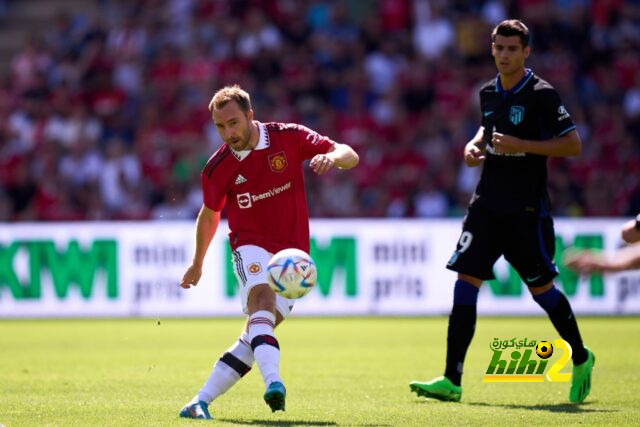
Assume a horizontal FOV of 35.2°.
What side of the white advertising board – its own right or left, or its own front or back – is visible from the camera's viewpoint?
front

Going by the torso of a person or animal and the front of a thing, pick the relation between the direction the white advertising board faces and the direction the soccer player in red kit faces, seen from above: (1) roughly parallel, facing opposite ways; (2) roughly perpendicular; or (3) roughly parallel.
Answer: roughly parallel

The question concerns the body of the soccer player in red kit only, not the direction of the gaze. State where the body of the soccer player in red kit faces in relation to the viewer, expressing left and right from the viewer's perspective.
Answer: facing the viewer

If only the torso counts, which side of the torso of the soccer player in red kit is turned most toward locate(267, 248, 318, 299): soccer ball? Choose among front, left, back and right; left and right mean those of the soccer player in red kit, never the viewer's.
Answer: front

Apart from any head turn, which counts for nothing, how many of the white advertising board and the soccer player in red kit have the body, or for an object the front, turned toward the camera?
2

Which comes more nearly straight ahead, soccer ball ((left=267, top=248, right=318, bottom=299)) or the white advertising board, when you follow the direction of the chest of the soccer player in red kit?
the soccer ball

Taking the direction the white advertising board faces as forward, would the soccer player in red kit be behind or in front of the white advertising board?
in front

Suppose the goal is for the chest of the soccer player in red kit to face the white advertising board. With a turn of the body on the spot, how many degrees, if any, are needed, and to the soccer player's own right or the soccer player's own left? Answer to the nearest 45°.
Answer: approximately 180°

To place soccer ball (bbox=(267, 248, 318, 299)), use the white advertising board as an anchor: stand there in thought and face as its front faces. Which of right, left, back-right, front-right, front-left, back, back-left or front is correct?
front
